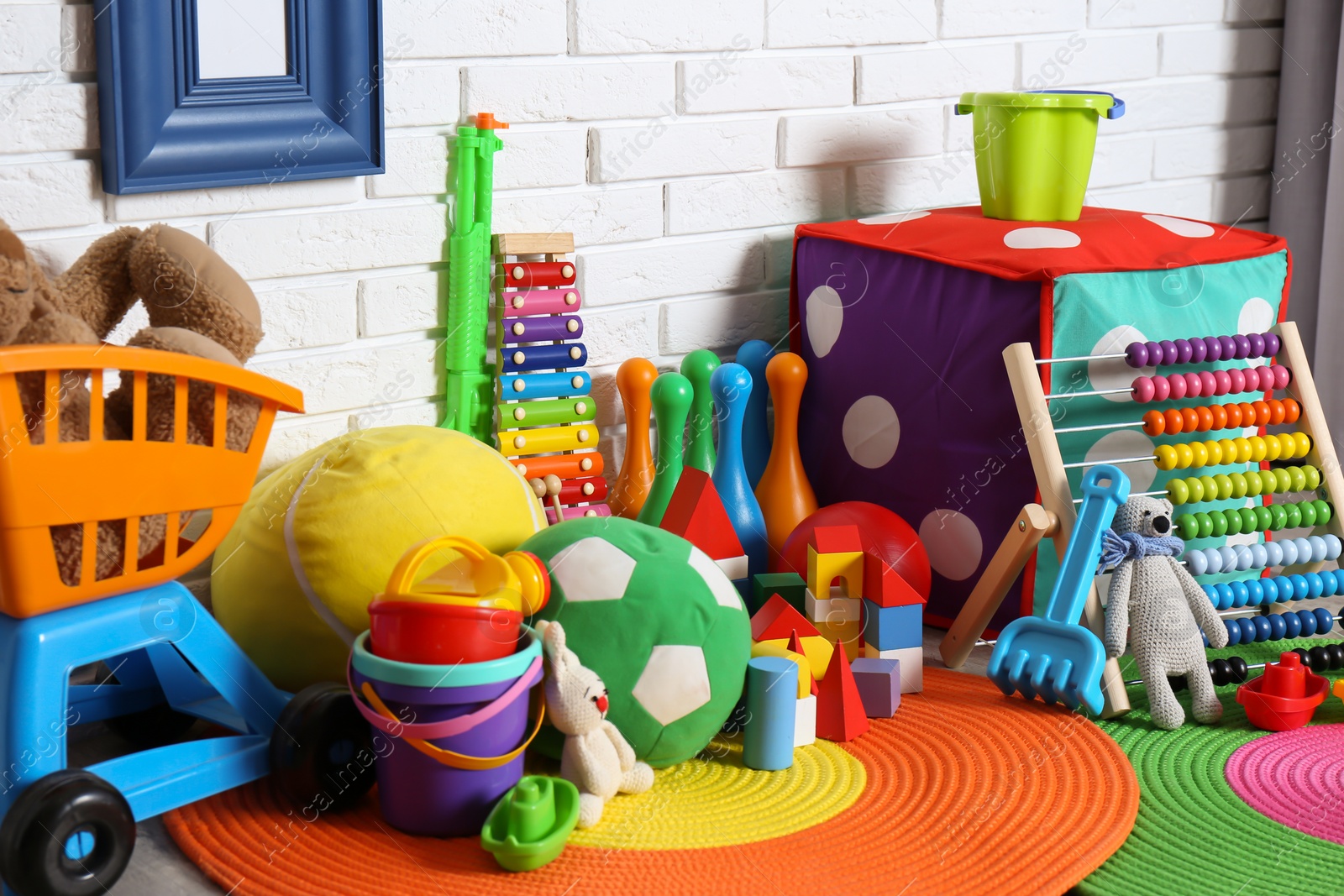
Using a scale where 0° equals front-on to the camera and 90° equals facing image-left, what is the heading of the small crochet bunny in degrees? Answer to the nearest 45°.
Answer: approximately 315°

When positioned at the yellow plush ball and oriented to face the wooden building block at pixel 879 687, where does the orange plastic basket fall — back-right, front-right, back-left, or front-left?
back-right
